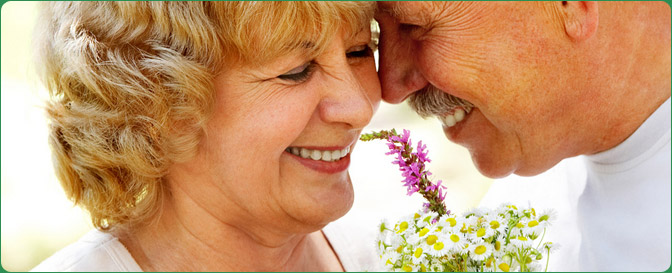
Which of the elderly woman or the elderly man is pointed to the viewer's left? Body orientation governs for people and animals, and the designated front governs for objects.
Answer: the elderly man

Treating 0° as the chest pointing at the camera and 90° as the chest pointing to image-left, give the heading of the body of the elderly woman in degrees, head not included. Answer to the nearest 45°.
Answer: approximately 315°

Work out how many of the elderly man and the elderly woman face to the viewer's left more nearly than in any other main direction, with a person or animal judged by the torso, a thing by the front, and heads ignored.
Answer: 1

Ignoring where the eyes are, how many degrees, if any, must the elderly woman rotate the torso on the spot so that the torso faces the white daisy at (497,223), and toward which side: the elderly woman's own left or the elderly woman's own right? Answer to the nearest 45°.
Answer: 0° — they already face it

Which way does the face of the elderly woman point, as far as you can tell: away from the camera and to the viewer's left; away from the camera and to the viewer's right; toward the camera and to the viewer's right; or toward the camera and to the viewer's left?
toward the camera and to the viewer's right
